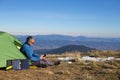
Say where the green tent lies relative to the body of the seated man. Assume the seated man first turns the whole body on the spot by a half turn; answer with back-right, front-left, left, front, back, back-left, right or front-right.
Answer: front

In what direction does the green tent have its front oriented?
to the viewer's right

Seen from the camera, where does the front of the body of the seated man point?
to the viewer's right
